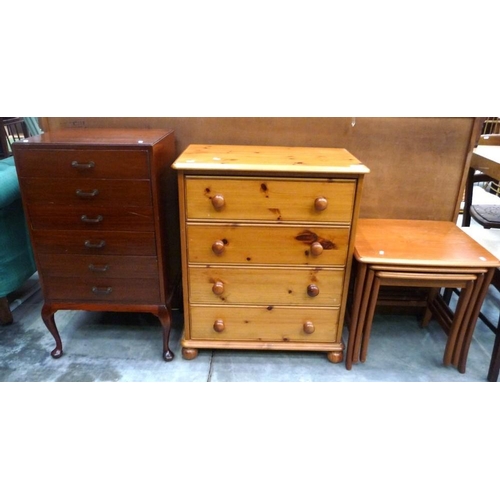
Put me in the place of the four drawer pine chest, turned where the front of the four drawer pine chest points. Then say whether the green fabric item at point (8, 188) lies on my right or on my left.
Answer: on my right

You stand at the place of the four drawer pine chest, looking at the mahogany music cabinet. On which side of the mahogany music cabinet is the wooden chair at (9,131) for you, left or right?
right

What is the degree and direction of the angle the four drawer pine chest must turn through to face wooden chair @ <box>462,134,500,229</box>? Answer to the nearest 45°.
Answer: approximately 135° to its left

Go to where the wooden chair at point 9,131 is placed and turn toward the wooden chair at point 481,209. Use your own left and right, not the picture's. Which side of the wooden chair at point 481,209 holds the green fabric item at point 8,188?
right

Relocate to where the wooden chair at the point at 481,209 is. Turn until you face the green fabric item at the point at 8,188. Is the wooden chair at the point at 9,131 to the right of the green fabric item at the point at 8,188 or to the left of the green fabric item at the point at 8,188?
right

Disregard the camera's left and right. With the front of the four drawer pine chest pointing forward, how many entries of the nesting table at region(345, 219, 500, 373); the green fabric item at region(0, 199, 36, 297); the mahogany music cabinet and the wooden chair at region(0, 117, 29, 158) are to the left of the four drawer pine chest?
1

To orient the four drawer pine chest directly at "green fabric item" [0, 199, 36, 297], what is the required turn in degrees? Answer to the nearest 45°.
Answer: approximately 90° to its right

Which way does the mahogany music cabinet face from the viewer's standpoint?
toward the camera

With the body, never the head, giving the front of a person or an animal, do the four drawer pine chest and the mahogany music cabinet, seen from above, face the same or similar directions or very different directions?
same or similar directions

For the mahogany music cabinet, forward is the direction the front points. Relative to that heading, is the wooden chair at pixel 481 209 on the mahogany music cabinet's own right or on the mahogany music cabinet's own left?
on the mahogany music cabinet's own left

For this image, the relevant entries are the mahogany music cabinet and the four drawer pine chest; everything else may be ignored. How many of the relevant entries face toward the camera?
2

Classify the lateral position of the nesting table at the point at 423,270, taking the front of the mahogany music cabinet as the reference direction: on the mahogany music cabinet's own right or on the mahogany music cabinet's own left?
on the mahogany music cabinet's own left
